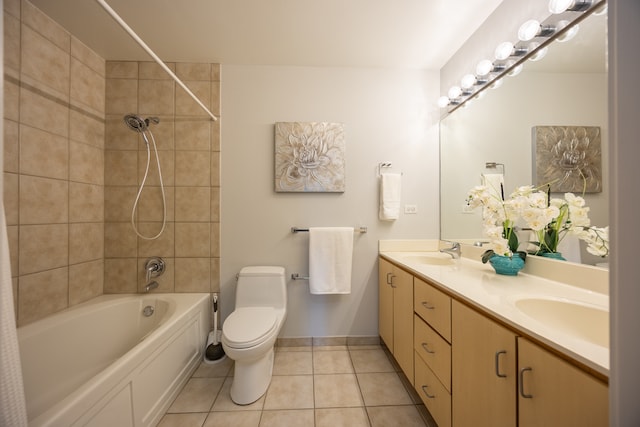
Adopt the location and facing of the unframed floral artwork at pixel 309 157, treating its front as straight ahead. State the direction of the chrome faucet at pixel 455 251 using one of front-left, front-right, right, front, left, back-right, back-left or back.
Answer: left

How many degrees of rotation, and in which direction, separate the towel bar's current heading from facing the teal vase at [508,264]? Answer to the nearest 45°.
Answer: approximately 45° to its left

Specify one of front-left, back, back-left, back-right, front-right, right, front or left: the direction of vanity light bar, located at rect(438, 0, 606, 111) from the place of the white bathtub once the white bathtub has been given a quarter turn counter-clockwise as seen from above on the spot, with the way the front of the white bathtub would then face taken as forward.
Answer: right

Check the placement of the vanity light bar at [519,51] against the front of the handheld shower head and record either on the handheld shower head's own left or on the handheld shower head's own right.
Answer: on the handheld shower head's own left

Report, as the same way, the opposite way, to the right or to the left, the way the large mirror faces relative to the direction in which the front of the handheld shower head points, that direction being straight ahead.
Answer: to the right

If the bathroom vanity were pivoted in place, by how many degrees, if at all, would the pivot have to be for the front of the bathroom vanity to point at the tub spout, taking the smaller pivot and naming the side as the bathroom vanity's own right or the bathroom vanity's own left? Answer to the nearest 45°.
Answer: approximately 45° to the bathroom vanity's own right

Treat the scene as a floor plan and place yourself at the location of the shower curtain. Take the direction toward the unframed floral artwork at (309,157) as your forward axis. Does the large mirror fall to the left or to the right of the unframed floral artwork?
right

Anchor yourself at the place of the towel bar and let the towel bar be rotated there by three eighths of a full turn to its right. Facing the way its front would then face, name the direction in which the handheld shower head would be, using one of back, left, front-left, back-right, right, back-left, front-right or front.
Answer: front-left

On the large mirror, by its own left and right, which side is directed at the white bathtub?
front

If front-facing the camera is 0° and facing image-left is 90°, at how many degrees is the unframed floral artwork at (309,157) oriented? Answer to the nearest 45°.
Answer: approximately 0°

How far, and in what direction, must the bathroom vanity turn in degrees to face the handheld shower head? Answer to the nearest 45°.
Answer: approximately 45° to its right

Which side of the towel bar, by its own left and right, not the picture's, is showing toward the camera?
front

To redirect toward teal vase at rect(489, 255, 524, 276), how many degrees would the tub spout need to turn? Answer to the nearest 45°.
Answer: approximately 90° to its left

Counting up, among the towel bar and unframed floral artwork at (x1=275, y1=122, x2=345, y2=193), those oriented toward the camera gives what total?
2

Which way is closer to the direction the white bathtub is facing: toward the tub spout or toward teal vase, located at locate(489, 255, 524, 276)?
the teal vase
